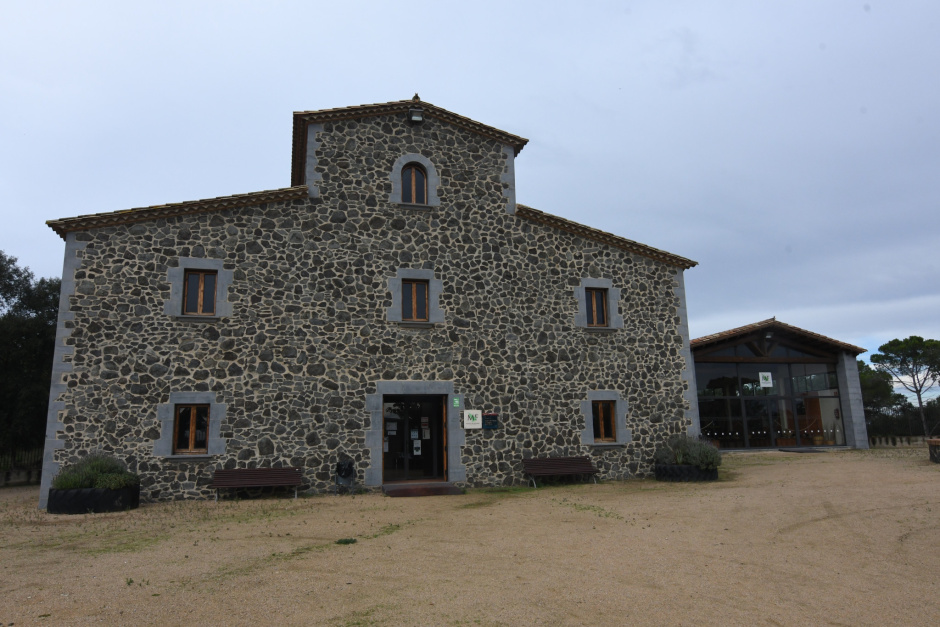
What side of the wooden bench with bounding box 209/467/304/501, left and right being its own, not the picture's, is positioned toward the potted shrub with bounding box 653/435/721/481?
left

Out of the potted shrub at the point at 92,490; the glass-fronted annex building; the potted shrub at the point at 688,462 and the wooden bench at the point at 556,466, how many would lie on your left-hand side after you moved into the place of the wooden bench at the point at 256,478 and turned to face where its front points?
3

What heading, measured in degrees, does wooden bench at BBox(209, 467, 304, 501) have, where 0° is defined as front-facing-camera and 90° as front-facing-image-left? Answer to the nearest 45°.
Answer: approximately 0°

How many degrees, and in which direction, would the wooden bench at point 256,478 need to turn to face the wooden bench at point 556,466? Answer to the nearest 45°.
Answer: approximately 90° to its left

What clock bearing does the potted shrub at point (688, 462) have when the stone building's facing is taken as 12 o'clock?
The potted shrub is roughly at 9 o'clock from the stone building.

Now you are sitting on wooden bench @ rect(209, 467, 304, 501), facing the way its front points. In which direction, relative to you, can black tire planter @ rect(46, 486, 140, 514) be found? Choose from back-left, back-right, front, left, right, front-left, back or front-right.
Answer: right

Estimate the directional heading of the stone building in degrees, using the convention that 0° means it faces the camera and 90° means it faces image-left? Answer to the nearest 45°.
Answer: approximately 0°

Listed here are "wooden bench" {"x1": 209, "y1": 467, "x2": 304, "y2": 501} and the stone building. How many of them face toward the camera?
2
